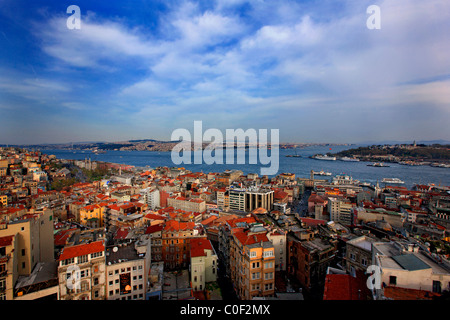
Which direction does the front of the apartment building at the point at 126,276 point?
toward the camera

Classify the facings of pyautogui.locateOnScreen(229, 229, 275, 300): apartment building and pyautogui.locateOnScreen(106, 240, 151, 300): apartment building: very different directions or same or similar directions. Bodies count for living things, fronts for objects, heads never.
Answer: same or similar directions

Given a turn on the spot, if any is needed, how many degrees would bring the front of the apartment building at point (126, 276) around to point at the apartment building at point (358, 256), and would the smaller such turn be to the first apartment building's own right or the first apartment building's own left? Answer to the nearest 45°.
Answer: approximately 90° to the first apartment building's own left

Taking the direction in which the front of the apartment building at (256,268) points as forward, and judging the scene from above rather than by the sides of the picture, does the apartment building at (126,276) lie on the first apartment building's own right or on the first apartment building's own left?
on the first apartment building's own right

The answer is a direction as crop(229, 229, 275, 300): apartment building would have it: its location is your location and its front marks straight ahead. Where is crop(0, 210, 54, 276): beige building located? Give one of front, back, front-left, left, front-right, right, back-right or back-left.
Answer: right

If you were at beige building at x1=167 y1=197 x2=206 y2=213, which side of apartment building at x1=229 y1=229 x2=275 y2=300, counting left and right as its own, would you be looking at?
back

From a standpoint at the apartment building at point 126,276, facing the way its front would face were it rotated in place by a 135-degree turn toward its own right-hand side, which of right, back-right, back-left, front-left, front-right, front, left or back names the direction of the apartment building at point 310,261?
back-right

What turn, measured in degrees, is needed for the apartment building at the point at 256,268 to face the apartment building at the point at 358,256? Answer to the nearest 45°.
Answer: approximately 90° to its left

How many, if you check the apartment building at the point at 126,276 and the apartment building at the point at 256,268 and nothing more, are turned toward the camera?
2

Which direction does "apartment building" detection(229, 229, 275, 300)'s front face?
toward the camera

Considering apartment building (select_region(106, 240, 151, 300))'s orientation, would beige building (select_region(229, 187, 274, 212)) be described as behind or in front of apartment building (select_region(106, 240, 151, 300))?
behind

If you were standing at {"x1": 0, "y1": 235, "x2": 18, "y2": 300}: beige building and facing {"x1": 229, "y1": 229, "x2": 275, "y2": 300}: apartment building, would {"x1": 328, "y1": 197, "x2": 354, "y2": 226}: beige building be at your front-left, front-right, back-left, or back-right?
front-left

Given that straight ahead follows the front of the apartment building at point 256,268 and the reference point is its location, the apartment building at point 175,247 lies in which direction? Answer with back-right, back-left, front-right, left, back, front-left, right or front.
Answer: back-right

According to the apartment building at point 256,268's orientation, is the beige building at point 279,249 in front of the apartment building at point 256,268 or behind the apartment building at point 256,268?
behind
